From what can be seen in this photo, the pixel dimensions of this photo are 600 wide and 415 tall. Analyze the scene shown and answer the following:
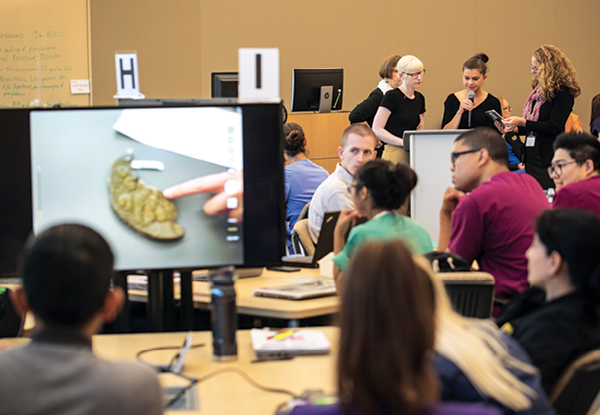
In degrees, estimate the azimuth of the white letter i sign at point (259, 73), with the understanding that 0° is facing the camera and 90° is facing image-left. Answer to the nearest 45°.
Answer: approximately 0°

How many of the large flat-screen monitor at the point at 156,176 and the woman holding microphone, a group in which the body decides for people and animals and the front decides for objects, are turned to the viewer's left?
0

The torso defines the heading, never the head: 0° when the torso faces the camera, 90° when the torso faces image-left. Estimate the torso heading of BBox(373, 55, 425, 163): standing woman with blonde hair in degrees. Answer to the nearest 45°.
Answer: approximately 315°

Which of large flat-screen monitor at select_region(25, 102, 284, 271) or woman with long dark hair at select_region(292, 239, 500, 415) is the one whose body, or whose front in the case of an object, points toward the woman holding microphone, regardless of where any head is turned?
the woman with long dark hair

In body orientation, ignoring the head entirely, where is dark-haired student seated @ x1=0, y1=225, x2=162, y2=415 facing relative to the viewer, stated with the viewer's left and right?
facing away from the viewer

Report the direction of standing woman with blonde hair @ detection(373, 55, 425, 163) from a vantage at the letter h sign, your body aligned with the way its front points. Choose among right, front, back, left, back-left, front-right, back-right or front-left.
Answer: back-left

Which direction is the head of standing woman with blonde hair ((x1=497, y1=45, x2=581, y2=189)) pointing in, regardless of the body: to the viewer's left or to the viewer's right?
to the viewer's left

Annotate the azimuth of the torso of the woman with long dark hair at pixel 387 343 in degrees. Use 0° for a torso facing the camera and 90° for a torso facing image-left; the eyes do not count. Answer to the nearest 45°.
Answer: approximately 180°

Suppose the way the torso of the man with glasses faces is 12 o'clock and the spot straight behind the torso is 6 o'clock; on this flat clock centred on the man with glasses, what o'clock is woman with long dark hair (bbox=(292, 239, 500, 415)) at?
The woman with long dark hair is roughly at 9 o'clock from the man with glasses.

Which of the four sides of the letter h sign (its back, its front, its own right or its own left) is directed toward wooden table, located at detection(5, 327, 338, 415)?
front

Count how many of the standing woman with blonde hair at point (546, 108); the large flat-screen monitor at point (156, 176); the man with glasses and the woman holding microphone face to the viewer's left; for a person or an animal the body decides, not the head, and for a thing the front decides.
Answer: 2
